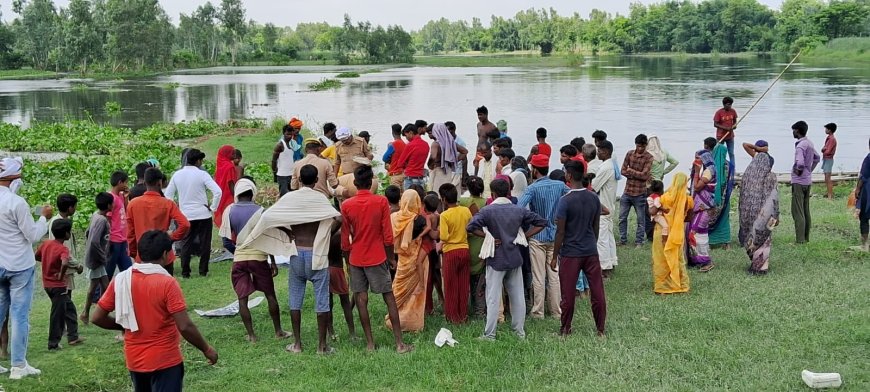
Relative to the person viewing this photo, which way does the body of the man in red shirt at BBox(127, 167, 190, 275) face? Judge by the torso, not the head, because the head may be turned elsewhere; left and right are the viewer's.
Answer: facing away from the viewer

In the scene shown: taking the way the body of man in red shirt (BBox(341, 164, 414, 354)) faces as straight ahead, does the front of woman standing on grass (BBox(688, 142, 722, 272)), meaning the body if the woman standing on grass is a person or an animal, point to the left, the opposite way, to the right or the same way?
to the left

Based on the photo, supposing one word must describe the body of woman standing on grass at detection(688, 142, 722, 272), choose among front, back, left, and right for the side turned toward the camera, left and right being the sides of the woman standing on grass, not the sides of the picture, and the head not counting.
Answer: left

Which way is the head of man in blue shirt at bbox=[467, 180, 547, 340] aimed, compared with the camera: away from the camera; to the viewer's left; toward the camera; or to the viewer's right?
away from the camera

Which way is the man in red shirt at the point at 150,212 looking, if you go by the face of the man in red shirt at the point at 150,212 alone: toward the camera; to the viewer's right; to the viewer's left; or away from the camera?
away from the camera

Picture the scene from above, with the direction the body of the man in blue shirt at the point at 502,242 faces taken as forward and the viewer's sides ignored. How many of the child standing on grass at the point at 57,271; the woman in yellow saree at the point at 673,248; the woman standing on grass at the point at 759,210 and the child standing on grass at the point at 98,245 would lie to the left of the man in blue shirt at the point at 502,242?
2

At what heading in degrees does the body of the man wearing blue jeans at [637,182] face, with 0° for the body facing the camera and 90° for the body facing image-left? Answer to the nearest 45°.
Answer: approximately 0°

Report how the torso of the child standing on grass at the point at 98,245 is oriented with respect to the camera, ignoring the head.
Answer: to the viewer's right

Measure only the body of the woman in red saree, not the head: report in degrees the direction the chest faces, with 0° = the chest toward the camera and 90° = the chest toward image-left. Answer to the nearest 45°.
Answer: approximately 270°

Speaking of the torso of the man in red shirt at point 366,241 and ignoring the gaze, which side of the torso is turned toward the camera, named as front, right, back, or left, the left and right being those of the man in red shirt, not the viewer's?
back
